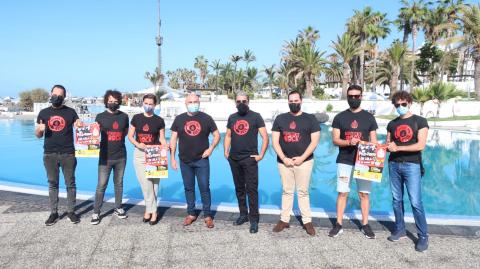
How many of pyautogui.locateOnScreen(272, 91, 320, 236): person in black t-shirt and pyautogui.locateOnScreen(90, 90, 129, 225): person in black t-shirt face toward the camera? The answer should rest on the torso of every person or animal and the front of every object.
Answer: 2

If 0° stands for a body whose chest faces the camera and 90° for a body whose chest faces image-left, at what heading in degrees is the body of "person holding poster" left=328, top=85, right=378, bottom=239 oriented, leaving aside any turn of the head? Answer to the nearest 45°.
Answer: approximately 0°

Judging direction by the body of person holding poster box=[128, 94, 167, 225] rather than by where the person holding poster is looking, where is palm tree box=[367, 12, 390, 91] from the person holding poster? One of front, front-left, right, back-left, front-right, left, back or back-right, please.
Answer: back-left

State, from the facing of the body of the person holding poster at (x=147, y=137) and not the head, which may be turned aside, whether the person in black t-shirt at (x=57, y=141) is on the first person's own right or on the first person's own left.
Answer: on the first person's own right

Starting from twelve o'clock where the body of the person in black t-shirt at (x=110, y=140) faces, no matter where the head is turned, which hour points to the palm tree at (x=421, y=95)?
The palm tree is roughly at 8 o'clock from the person in black t-shirt.

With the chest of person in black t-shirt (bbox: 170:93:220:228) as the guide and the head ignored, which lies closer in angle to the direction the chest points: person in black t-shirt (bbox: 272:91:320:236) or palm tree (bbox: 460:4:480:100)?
the person in black t-shirt

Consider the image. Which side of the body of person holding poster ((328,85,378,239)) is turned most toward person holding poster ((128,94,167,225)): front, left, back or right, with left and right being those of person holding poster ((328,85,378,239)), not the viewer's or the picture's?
right
